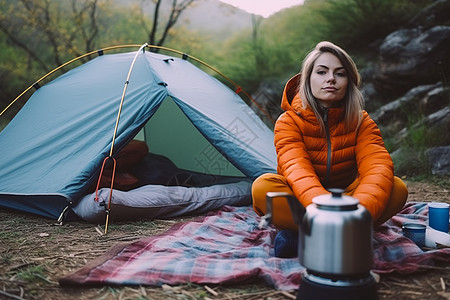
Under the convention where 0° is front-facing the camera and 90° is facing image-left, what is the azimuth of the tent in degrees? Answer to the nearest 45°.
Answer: approximately 315°

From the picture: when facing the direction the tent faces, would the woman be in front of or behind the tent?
in front

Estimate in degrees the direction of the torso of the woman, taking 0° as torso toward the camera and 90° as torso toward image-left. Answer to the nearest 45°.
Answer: approximately 0°

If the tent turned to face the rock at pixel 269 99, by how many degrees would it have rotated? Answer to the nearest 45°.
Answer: approximately 90° to its left

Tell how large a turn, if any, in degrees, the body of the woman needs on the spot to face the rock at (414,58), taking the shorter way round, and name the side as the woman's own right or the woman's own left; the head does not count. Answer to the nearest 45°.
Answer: approximately 180°

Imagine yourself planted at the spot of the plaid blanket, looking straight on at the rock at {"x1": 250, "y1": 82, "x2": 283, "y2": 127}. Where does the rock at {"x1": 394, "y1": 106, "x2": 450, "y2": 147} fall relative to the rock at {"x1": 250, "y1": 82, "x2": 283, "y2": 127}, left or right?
right

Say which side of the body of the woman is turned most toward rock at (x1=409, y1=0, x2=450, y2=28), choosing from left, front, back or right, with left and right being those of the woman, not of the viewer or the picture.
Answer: back

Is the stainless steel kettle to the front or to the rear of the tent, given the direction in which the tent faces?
to the front
